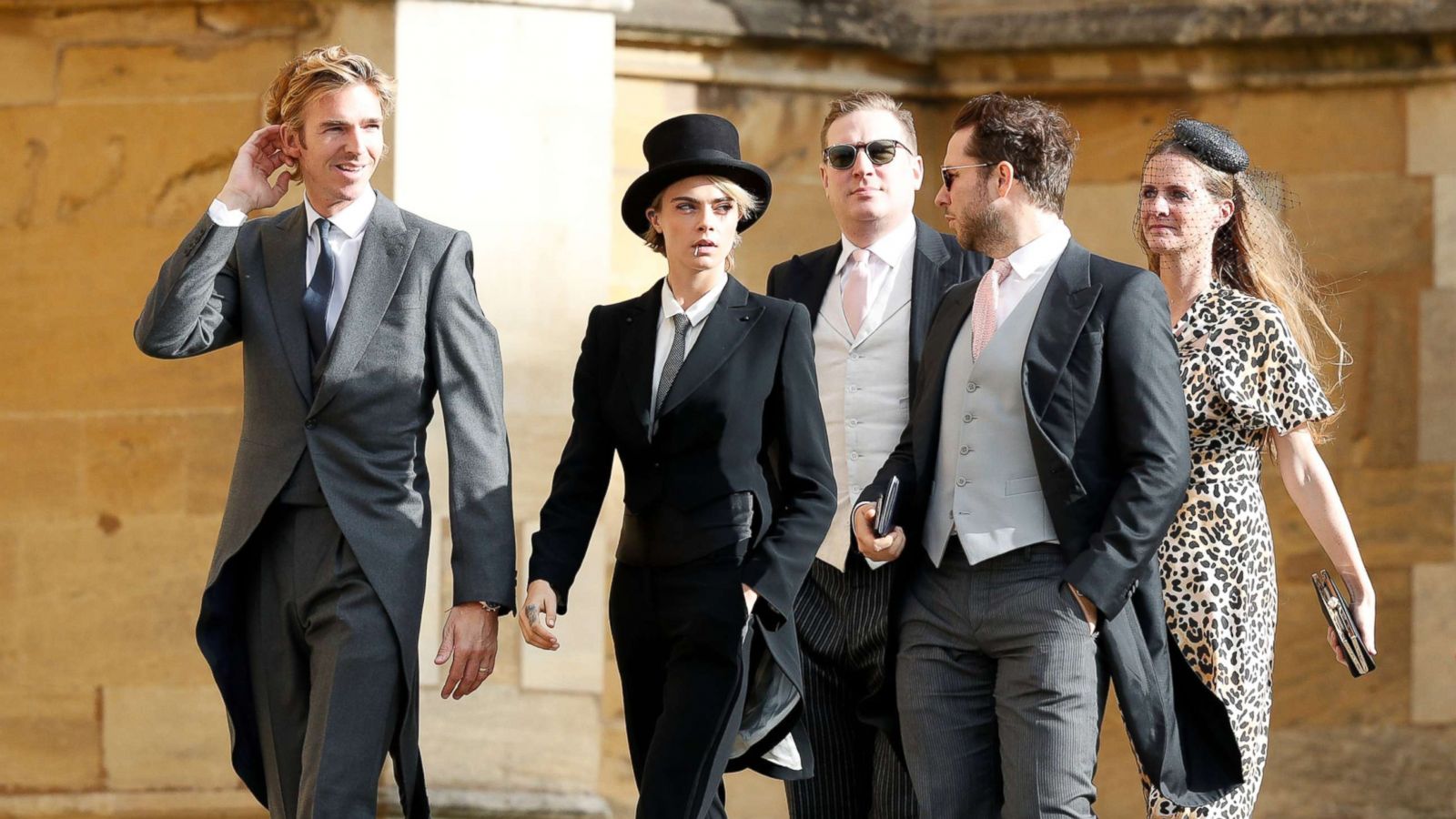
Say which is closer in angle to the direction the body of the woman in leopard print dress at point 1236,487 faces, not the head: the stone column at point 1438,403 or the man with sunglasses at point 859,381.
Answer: the man with sunglasses

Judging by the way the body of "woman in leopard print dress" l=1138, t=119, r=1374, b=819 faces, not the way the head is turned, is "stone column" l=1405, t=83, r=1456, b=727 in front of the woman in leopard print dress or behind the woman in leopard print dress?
behind

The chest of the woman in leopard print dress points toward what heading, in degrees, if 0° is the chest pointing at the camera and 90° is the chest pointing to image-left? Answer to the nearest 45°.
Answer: approximately 45°

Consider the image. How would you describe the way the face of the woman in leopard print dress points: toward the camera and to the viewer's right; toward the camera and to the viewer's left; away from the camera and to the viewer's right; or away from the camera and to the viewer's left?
toward the camera and to the viewer's left

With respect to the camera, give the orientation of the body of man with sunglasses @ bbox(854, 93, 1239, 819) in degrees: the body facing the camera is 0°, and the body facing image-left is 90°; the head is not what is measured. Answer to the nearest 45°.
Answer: approximately 45°

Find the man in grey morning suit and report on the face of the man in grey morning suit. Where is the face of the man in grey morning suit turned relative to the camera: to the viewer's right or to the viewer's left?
to the viewer's right

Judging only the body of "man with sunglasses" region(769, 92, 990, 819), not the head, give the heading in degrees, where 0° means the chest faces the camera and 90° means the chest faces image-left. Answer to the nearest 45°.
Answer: approximately 0°

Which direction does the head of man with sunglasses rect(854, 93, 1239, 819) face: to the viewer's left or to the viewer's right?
to the viewer's left

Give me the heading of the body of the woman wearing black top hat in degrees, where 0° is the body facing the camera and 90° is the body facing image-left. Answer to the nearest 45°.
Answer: approximately 45°

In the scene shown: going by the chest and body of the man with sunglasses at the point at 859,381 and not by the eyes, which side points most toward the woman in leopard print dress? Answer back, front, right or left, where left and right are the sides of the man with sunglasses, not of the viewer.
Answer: left
